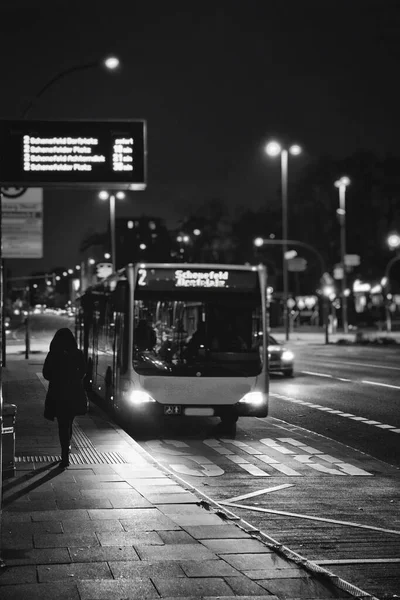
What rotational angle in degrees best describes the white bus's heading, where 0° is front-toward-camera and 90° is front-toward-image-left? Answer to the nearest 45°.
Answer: approximately 0°

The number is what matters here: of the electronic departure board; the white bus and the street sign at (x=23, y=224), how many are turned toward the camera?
3

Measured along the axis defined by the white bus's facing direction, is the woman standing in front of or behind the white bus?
in front

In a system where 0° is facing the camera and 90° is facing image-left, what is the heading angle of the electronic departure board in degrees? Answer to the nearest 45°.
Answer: approximately 0°
